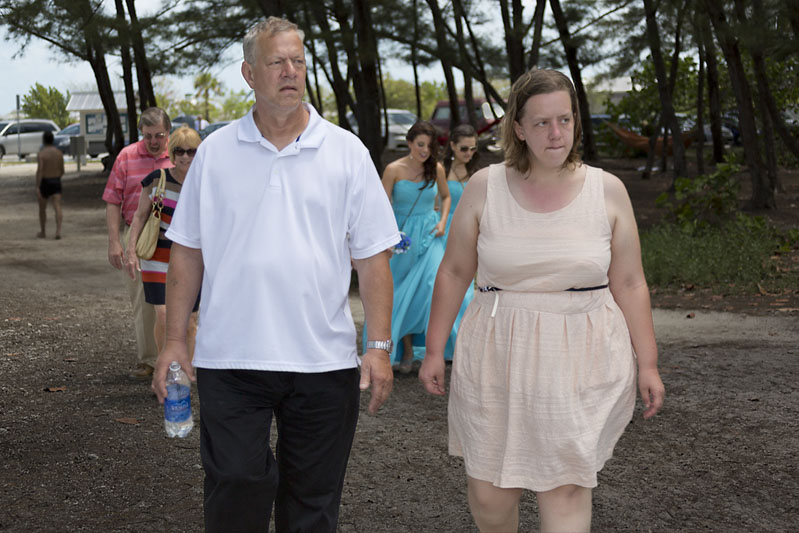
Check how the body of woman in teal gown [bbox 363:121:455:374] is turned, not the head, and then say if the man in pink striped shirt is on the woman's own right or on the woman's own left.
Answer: on the woman's own right

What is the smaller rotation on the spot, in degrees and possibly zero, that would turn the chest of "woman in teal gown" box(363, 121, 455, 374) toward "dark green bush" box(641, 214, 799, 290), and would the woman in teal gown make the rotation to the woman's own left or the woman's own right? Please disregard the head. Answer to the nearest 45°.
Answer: approximately 135° to the woman's own left

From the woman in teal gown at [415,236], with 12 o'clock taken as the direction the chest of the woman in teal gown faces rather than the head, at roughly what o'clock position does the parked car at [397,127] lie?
The parked car is roughly at 6 o'clock from the woman in teal gown.

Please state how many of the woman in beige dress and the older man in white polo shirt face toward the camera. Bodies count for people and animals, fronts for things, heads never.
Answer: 2

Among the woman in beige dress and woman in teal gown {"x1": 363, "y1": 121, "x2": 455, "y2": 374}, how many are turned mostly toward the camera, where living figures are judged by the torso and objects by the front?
2

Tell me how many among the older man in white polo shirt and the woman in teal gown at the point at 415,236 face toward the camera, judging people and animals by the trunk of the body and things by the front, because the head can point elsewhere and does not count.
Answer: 2
